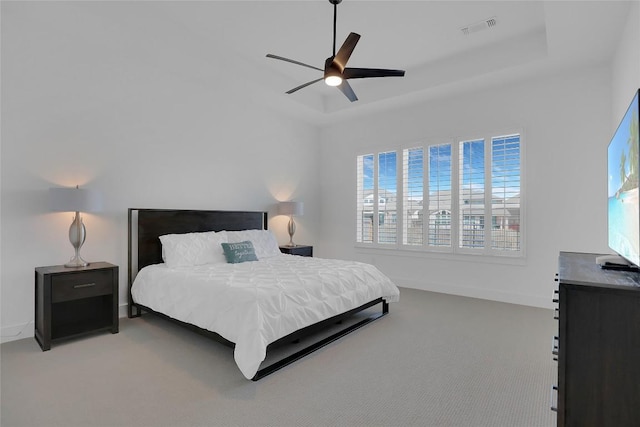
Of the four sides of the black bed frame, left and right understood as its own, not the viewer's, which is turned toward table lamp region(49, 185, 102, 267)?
right

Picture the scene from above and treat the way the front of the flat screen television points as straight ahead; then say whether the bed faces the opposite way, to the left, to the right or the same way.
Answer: the opposite way

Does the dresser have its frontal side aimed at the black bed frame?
yes

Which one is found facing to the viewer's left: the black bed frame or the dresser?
the dresser

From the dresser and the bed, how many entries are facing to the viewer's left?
1

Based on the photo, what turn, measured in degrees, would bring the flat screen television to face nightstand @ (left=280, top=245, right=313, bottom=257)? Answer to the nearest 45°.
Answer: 0° — it already faces it

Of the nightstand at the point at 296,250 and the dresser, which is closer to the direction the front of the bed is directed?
the dresser

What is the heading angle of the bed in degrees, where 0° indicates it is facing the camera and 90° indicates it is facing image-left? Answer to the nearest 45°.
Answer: approximately 315°

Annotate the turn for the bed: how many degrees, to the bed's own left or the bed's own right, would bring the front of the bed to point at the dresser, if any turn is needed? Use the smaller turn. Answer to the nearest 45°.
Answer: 0° — it already faces it

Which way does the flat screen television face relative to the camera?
to the viewer's left

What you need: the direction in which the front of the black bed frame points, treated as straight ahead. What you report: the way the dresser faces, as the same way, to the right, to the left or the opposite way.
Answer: the opposite way

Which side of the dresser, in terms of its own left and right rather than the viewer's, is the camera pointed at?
left

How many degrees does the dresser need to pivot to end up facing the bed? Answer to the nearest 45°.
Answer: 0° — it already faces it

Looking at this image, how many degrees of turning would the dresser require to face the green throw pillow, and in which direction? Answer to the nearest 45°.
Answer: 0° — it already faces it

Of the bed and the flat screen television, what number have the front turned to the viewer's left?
1
